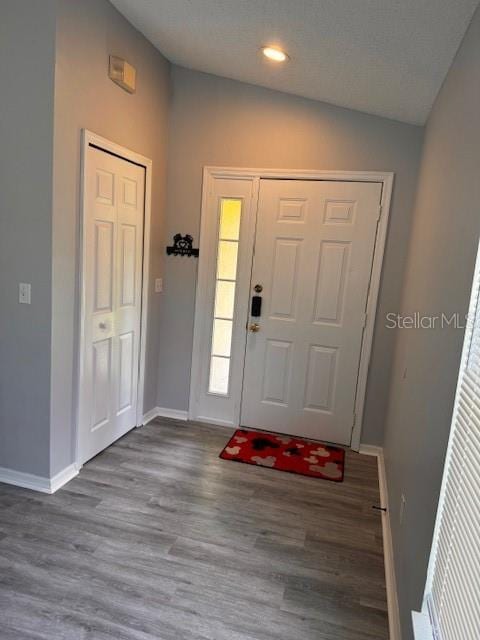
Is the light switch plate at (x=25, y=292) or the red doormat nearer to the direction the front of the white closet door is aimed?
the red doormat

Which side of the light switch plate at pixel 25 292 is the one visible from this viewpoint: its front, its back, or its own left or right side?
front

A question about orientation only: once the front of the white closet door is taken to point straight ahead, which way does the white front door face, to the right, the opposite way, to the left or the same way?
to the right

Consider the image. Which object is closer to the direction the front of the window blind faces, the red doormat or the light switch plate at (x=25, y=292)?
the light switch plate

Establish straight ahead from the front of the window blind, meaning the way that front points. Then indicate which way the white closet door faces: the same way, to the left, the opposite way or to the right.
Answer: the opposite way

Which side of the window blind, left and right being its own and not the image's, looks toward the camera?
left

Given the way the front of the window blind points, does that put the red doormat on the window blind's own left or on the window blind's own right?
on the window blind's own right

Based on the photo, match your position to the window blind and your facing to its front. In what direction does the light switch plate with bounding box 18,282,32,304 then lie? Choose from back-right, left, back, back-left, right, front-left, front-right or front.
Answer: front

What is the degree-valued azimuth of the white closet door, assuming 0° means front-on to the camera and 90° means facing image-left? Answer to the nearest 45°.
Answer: approximately 315°

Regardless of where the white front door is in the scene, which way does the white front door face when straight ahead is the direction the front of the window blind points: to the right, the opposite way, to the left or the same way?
to the left

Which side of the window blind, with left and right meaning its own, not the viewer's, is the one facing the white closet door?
front

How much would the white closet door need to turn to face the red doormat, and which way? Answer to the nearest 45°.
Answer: approximately 45° to its left

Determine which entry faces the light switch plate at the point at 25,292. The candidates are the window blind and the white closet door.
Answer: the window blind
